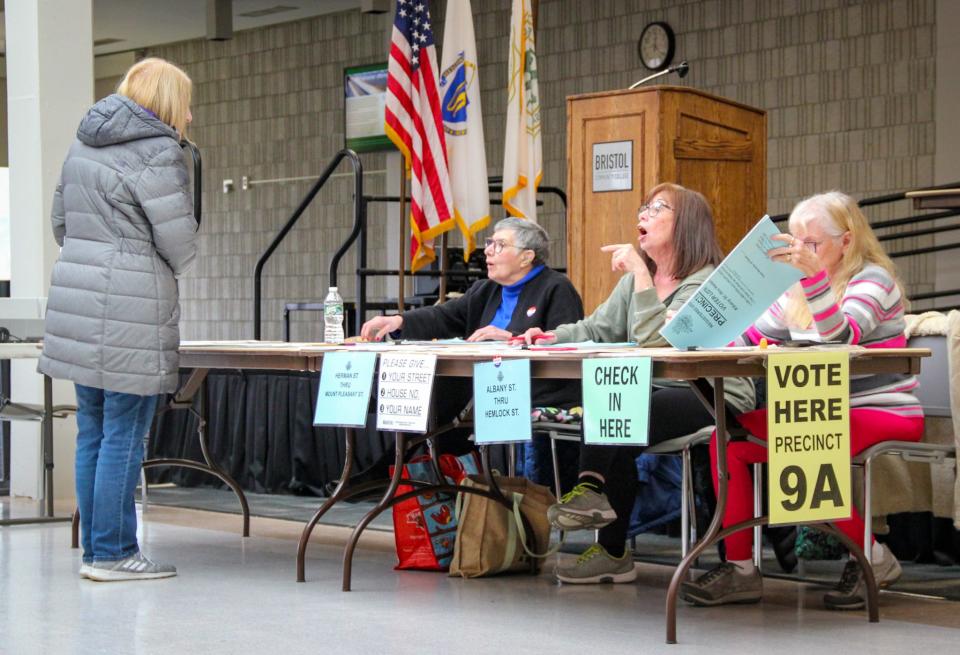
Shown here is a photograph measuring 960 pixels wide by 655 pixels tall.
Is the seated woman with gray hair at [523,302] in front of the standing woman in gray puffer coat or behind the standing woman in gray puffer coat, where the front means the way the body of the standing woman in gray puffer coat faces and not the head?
in front

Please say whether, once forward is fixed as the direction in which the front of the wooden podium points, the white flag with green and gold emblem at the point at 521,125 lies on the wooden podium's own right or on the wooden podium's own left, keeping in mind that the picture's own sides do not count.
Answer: on the wooden podium's own right

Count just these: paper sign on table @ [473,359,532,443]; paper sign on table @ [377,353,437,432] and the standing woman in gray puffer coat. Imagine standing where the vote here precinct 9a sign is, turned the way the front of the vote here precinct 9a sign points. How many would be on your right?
3

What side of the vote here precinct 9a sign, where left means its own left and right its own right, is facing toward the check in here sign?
right

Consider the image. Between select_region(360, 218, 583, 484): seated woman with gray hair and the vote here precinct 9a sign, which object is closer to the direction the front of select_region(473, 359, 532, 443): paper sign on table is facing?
the vote here precinct 9a sign

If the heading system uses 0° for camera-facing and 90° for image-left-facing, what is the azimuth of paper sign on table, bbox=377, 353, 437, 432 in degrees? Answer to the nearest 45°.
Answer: approximately 0°

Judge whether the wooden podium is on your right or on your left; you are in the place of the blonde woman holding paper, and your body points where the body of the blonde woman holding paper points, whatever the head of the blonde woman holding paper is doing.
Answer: on your right

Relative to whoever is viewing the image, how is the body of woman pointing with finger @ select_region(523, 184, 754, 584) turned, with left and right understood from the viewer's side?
facing to the left of the viewer

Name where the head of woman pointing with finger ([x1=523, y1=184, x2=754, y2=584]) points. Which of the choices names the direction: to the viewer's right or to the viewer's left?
to the viewer's left

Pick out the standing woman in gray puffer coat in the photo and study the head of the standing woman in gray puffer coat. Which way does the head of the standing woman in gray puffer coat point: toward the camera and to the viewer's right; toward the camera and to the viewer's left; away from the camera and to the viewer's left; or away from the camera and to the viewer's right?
away from the camera and to the viewer's right

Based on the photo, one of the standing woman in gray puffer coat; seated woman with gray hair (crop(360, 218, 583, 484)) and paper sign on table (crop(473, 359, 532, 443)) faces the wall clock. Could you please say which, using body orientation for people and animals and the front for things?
the standing woman in gray puffer coat

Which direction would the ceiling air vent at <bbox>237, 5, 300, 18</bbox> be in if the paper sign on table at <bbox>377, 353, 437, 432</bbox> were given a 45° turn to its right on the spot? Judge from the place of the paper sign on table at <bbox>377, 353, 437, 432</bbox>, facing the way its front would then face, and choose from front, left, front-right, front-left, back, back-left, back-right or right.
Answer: back-right
